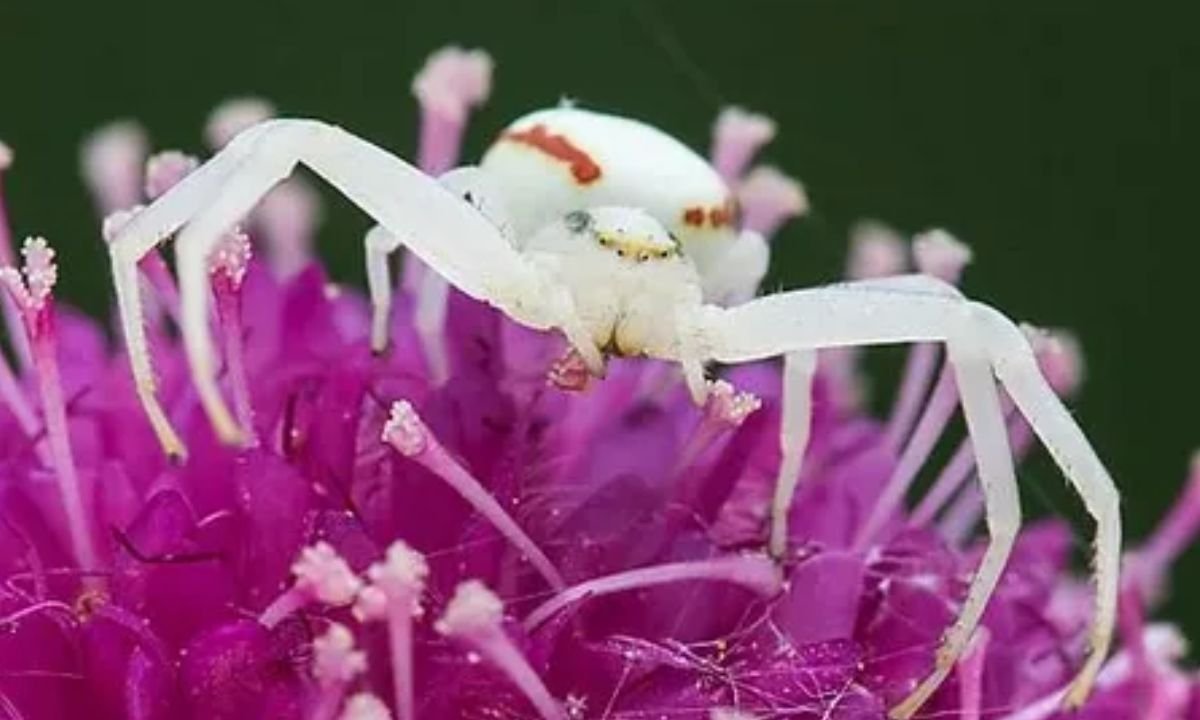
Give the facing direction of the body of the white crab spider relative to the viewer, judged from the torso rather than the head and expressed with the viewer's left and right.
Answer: facing the viewer
